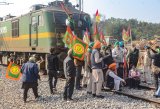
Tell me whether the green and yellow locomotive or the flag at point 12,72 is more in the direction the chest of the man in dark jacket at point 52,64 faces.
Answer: the green and yellow locomotive

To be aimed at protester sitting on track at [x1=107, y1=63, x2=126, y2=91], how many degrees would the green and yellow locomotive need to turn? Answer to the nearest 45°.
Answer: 0° — it already faces them

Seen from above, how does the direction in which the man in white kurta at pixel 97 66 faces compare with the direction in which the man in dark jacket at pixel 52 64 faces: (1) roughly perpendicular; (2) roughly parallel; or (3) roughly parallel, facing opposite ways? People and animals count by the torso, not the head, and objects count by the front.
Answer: roughly perpendicular

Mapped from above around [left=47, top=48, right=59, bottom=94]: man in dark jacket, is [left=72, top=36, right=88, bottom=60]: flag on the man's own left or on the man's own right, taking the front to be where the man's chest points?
on the man's own right

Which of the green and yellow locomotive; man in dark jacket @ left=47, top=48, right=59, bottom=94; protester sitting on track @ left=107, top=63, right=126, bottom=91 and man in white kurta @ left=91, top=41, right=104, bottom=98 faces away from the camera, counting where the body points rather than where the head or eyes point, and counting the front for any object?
the man in dark jacket

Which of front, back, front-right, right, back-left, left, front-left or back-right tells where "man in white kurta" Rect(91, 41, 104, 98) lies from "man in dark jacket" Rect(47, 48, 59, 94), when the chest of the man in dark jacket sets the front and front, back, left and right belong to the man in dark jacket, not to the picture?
back-right

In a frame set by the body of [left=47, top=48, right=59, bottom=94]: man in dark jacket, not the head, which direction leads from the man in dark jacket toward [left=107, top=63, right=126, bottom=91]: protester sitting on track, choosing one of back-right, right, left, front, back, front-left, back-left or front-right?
right

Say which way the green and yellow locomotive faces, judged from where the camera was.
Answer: facing the viewer and to the right of the viewer

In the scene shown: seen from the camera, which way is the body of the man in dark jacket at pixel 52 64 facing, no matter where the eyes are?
away from the camera
